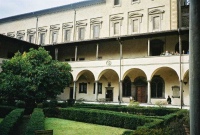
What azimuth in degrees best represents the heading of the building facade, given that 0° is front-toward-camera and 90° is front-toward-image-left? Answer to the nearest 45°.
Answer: approximately 45°

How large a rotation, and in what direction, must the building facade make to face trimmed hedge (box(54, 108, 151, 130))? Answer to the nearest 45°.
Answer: approximately 45° to its left

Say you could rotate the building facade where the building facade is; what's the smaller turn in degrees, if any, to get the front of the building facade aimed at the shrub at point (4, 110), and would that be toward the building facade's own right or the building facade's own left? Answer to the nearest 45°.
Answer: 0° — it already faces it

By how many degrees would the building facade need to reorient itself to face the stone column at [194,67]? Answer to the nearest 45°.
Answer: approximately 45° to its left

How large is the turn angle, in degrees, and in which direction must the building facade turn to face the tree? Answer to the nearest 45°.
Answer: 0° — it already faces it
